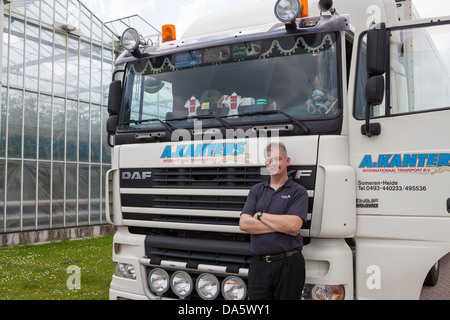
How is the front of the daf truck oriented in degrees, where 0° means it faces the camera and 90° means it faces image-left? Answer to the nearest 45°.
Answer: approximately 45°
